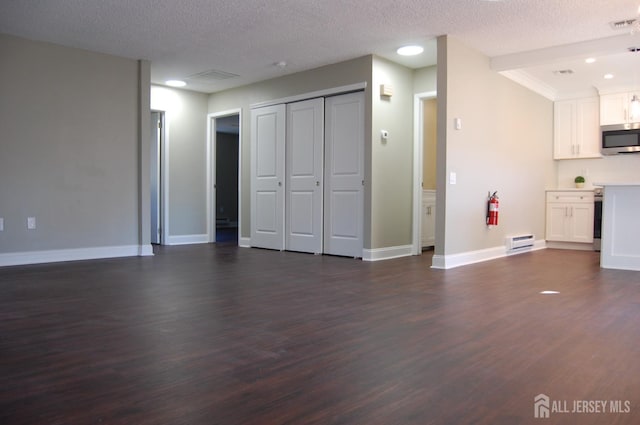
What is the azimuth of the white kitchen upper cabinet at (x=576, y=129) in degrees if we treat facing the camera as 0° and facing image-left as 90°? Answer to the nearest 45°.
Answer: approximately 0°

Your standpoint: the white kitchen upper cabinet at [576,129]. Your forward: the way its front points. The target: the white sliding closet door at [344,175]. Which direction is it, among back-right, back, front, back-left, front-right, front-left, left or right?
front-right

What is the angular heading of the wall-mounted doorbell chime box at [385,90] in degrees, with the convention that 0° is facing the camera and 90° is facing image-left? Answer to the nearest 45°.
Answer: approximately 315°

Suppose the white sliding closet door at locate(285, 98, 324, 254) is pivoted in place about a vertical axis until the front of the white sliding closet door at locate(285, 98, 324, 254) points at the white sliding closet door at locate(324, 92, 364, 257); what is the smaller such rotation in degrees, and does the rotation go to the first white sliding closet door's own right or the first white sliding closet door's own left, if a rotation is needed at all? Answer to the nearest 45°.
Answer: approximately 90° to the first white sliding closet door's own left

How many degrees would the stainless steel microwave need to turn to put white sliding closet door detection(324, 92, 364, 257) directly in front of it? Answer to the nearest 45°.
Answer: approximately 45° to its right

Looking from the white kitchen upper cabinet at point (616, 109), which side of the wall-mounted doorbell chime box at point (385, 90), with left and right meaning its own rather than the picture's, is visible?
left

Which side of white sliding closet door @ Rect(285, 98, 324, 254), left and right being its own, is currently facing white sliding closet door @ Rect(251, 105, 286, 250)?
right

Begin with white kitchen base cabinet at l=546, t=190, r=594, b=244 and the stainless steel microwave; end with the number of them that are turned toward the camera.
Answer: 2

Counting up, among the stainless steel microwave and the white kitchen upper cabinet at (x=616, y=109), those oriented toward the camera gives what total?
2

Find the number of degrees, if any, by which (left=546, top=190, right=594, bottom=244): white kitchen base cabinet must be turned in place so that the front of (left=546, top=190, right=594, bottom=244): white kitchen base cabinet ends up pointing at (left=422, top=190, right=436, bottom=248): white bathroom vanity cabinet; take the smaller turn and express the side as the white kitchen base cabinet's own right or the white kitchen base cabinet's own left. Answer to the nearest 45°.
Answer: approximately 45° to the white kitchen base cabinet's own right

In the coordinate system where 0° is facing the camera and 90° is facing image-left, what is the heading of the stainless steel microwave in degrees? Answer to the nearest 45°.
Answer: approximately 0°

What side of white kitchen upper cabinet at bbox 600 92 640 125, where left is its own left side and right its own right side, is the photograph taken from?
front
